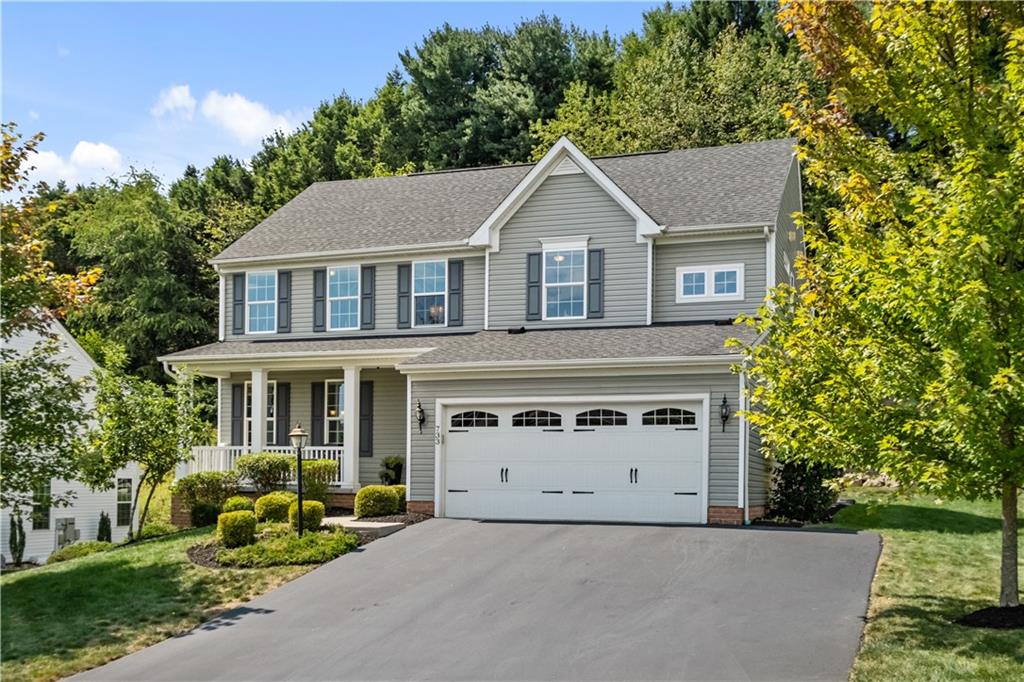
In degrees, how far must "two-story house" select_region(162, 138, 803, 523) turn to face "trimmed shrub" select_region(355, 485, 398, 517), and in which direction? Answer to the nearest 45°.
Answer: approximately 45° to its right

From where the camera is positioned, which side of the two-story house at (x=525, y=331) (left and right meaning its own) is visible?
front

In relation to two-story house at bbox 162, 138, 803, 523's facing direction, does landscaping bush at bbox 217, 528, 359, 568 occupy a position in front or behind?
in front

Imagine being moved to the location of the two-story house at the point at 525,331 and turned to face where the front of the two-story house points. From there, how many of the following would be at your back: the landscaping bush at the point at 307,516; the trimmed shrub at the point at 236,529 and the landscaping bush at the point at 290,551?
0

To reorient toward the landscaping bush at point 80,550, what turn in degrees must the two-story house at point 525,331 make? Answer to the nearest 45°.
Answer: approximately 90° to its right

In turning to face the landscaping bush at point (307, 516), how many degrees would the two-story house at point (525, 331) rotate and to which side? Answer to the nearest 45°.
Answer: approximately 45° to its right

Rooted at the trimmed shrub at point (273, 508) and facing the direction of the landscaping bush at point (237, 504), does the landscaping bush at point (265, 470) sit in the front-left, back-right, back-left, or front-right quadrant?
front-right
